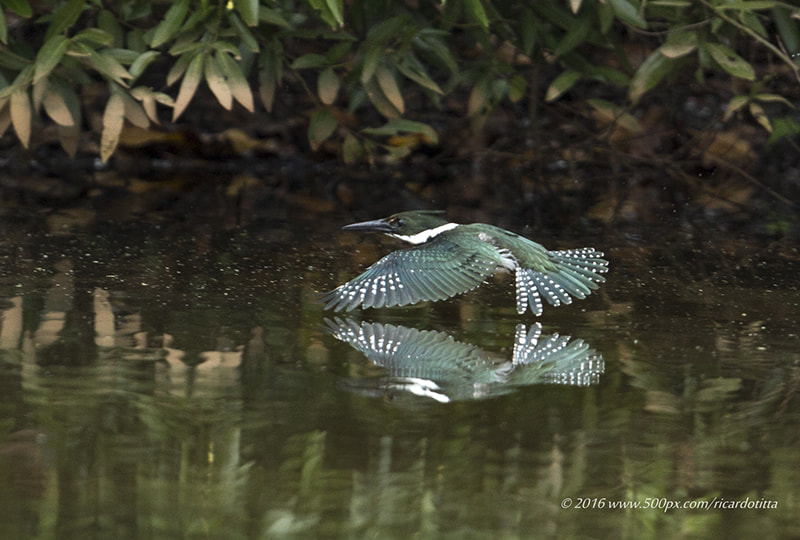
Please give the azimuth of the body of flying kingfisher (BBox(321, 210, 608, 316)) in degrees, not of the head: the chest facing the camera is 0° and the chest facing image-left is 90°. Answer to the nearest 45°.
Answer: approximately 90°
